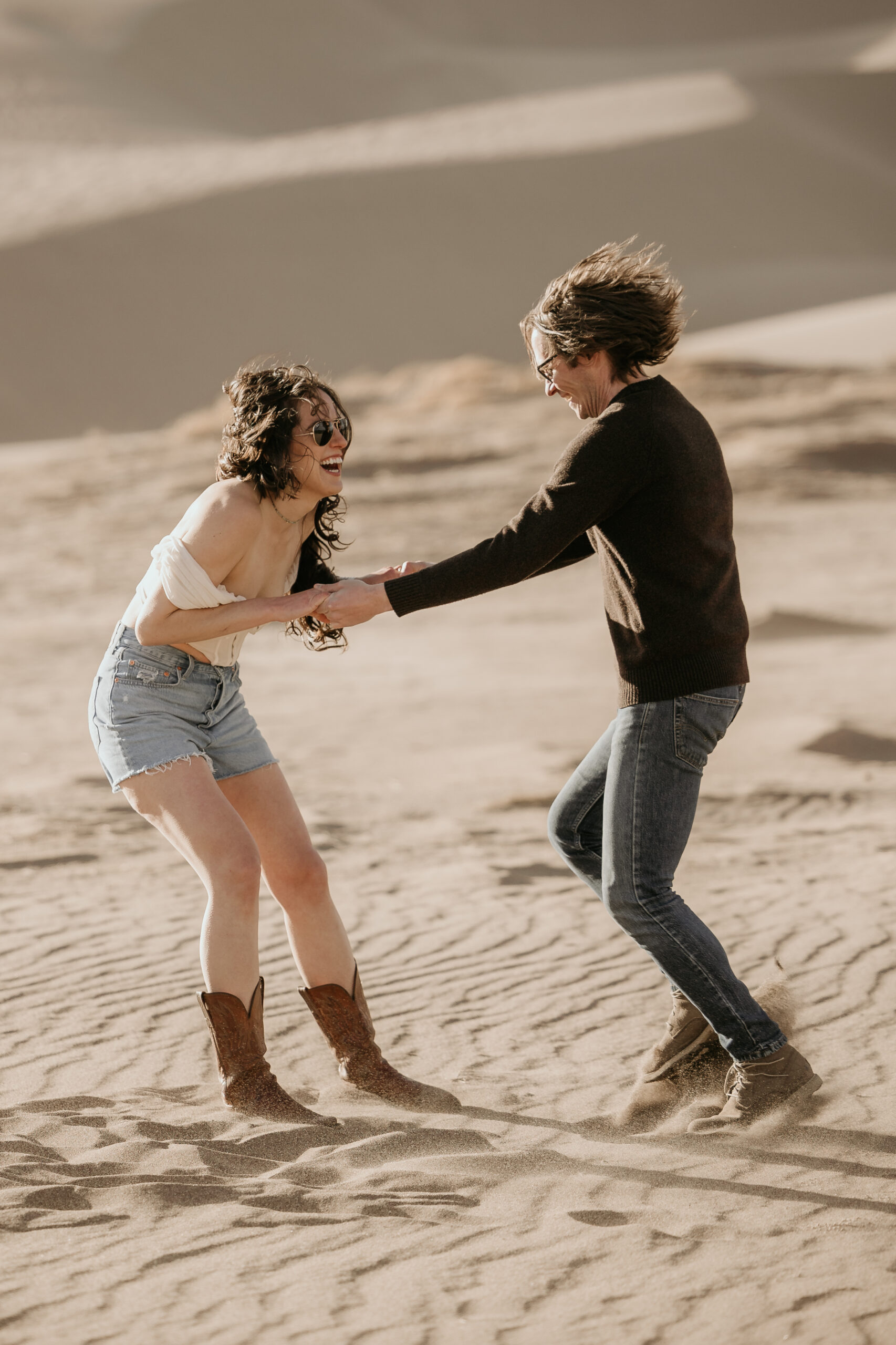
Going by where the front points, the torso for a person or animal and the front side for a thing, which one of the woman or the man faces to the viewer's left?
the man

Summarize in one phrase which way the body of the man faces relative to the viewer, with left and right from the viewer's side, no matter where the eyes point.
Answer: facing to the left of the viewer

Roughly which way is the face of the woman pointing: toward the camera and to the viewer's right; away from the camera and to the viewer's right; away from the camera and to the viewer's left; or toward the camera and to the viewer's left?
toward the camera and to the viewer's right

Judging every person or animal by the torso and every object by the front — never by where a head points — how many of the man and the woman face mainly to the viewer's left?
1

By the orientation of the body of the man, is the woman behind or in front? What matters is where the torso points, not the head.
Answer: in front

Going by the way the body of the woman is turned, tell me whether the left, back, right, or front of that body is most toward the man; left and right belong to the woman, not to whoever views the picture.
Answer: front

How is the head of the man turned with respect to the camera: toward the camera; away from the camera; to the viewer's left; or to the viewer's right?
to the viewer's left

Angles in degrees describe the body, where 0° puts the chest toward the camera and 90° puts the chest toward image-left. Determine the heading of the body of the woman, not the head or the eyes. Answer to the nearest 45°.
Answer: approximately 315°
